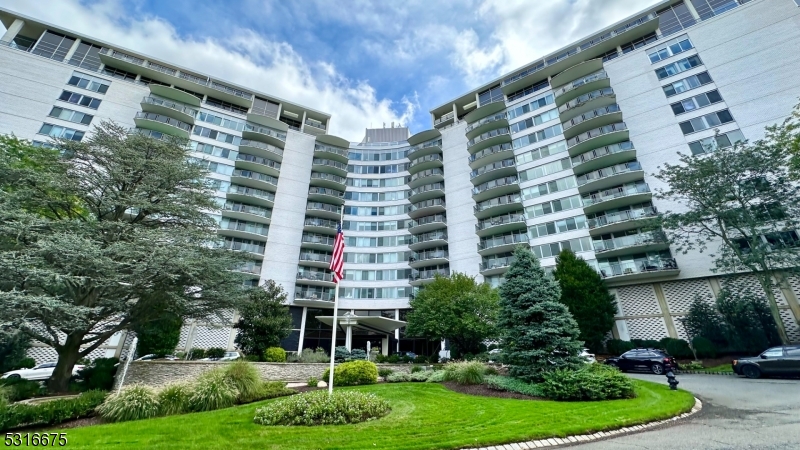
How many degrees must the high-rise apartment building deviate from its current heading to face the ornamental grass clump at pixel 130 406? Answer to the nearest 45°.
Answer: approximately 45° to its right

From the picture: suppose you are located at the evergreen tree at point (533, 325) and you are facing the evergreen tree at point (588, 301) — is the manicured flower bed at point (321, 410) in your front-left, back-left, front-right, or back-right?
back-left

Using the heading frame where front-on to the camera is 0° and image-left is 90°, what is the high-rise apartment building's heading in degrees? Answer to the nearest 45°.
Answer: approximately 0°

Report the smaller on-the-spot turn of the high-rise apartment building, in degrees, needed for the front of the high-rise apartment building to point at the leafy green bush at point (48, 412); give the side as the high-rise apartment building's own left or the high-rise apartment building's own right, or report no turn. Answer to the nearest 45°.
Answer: approximately 45° to the high-rise apartment building's own right

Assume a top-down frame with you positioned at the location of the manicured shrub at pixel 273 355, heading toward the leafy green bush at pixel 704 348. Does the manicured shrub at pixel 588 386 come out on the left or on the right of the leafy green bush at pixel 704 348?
right
